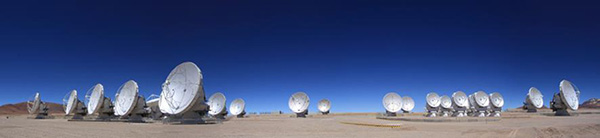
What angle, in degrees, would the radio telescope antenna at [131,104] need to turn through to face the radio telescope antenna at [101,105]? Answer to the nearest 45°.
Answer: approximately 90° to its right

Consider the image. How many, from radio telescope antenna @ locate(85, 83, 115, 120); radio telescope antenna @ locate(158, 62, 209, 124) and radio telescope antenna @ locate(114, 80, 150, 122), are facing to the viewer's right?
0

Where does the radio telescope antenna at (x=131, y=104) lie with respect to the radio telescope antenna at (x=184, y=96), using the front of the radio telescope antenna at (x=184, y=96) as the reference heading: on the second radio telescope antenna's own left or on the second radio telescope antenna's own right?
on the second radio telescope antenna's own right

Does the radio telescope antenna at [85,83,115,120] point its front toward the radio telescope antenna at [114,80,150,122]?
no

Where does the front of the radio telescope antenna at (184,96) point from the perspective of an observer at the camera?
facing the viewer and to the left of the viewer

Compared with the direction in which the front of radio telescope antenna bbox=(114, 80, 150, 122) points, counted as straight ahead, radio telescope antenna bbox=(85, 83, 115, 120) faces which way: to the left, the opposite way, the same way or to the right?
the same way

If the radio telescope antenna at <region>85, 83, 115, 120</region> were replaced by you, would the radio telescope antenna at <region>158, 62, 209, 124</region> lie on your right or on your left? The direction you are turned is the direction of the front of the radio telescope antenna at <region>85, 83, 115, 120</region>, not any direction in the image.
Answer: on your left

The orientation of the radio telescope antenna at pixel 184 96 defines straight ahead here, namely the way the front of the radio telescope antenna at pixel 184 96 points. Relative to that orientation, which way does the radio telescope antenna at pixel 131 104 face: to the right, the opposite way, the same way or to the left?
the same way

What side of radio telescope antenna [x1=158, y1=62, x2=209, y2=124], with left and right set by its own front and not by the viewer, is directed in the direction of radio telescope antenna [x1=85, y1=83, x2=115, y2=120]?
right
